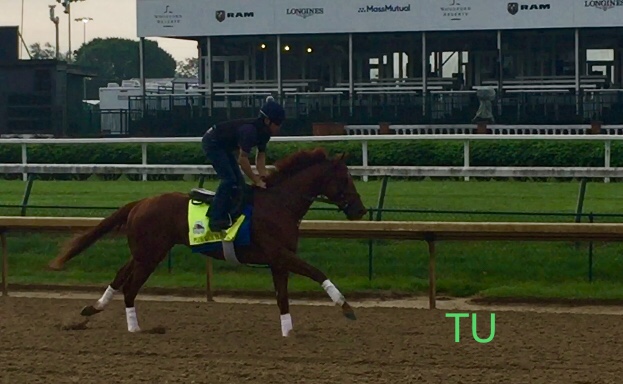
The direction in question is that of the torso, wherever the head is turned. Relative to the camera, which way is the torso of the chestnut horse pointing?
to the viewer's right

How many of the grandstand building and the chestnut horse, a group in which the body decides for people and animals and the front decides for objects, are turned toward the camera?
1

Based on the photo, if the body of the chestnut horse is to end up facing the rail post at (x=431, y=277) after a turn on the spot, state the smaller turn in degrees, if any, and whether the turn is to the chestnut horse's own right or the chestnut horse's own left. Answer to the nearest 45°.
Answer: approximately 45° to the chestnut horse's own left

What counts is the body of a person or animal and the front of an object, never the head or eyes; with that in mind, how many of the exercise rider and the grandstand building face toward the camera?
1

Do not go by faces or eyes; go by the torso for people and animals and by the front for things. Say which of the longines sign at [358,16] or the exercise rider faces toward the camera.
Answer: the longines sign

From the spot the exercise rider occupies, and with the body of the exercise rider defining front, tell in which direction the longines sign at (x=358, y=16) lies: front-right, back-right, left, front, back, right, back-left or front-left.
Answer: left

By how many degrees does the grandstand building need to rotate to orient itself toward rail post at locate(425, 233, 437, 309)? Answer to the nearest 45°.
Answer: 0° — it already faces it

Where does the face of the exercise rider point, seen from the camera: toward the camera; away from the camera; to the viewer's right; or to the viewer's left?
to the viewer's right

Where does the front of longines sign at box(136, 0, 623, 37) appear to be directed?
toward the camera

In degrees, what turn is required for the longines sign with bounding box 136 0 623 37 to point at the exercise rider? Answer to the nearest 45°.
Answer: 0° — it already faces them

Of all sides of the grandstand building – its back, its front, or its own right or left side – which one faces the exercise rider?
front

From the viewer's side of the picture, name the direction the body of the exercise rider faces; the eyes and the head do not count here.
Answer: to the viewer's right

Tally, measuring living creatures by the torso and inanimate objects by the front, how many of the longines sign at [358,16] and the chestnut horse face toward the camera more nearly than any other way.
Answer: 1

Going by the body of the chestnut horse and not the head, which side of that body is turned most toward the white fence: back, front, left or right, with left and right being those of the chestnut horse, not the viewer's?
left
